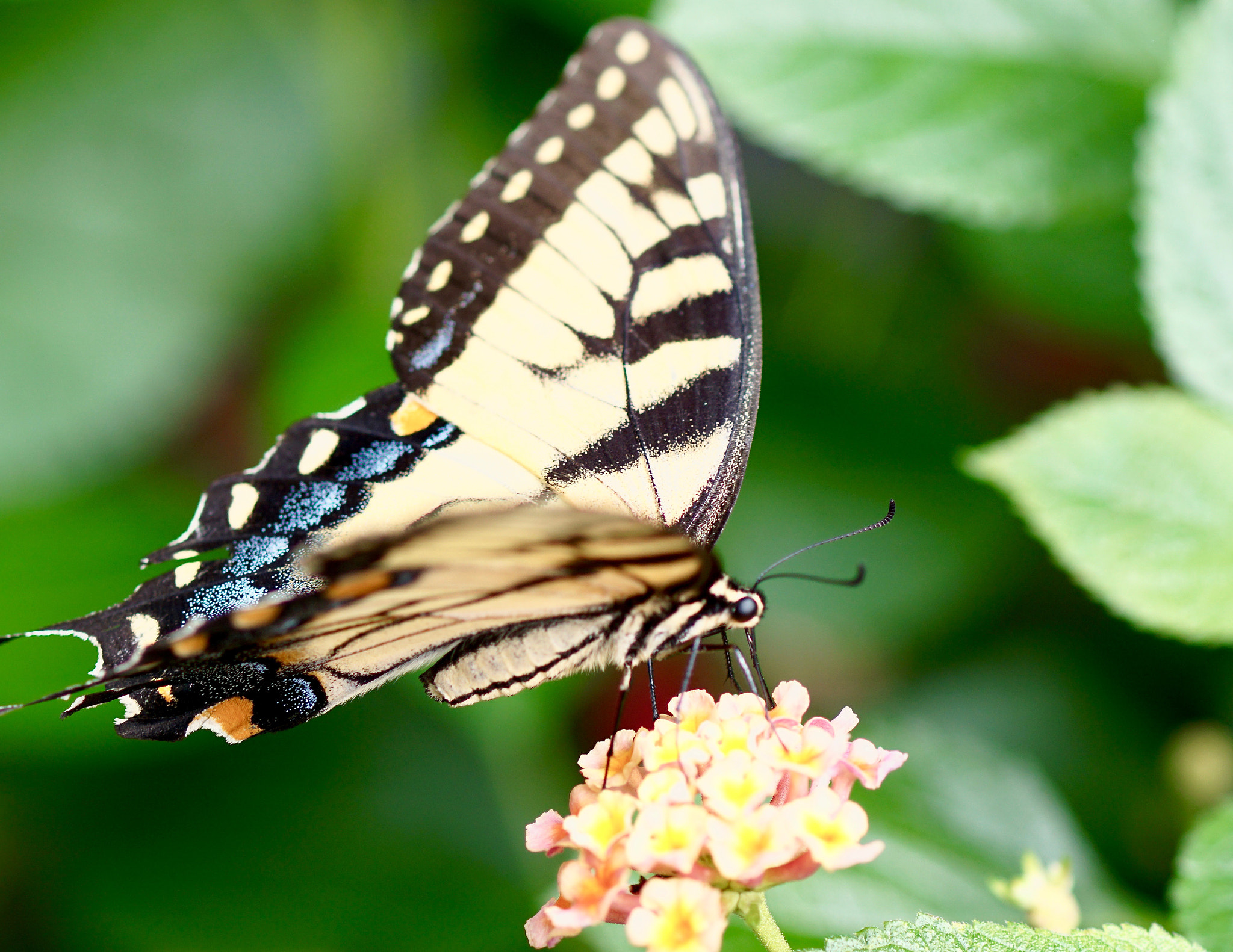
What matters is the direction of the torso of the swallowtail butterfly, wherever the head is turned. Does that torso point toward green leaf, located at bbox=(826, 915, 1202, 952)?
no

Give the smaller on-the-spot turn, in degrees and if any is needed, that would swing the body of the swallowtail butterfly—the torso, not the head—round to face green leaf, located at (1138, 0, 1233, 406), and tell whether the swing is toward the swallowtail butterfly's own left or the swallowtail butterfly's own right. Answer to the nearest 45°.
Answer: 0° — it already faces it

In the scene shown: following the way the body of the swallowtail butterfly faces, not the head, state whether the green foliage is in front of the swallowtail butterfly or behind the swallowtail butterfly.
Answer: in front

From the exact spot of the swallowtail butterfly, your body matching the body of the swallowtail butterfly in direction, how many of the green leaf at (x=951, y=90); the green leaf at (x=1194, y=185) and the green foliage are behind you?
0

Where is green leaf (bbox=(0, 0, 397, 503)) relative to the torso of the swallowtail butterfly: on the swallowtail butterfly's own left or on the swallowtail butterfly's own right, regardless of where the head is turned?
on the swallowtail butterfly's own left

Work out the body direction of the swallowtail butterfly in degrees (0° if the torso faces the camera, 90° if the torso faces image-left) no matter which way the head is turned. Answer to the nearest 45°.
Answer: approximately 270°
